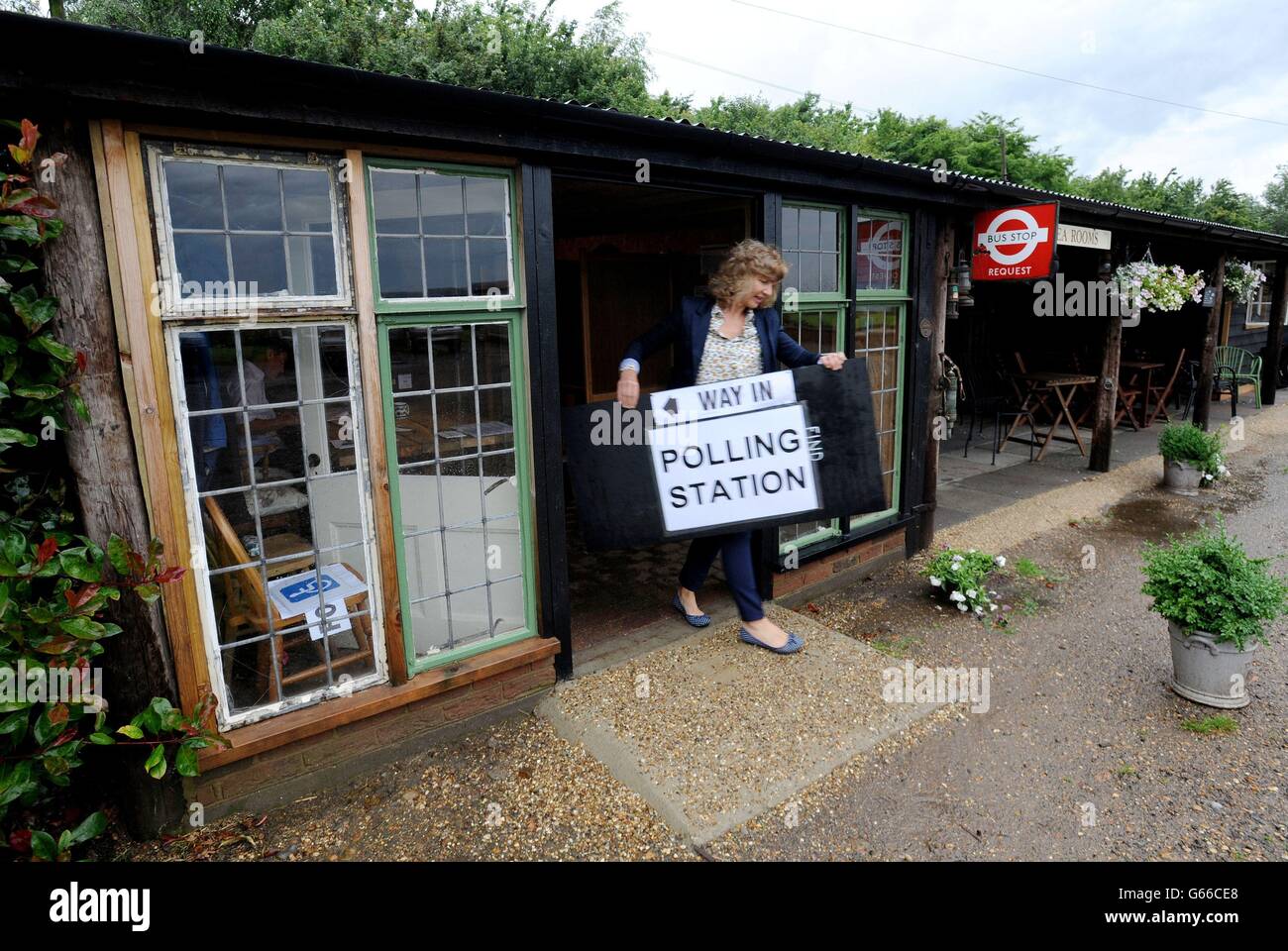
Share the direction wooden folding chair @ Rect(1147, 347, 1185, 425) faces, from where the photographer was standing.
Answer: facing to the left of the viewer

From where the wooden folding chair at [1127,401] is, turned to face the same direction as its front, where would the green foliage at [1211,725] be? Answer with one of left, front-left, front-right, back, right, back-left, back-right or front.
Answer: right

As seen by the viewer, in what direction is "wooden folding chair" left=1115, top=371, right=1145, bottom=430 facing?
to the viewer's right

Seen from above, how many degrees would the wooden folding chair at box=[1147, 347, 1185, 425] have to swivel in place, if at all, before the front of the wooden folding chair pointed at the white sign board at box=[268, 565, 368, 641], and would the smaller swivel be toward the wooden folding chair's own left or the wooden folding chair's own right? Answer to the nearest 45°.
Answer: approximately 90° to the wooden folding chair's own left

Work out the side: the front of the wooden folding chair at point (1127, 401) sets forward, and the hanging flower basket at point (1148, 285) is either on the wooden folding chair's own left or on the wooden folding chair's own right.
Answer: on the wooden folding chair's own right

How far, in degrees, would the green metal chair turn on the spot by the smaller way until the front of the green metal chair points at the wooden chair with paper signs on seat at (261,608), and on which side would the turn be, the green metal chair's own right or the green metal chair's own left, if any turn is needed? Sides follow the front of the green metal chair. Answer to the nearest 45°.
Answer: approximately 45° to the green metal chair's own right

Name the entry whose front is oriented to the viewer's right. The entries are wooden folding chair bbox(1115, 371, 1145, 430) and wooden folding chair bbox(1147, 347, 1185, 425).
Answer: wooden folding chair bbox(1115, 371, 1145, 430)

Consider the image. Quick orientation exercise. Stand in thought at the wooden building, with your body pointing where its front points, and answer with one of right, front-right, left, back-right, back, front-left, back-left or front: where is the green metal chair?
left

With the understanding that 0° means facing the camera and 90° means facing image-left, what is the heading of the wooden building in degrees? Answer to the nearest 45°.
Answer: approximately 315°

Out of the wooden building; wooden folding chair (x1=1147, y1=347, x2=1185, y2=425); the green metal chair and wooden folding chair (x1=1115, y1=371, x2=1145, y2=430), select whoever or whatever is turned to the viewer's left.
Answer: wooden folding chair (x1=1147, y1=347, x2=1185, y2=425)
